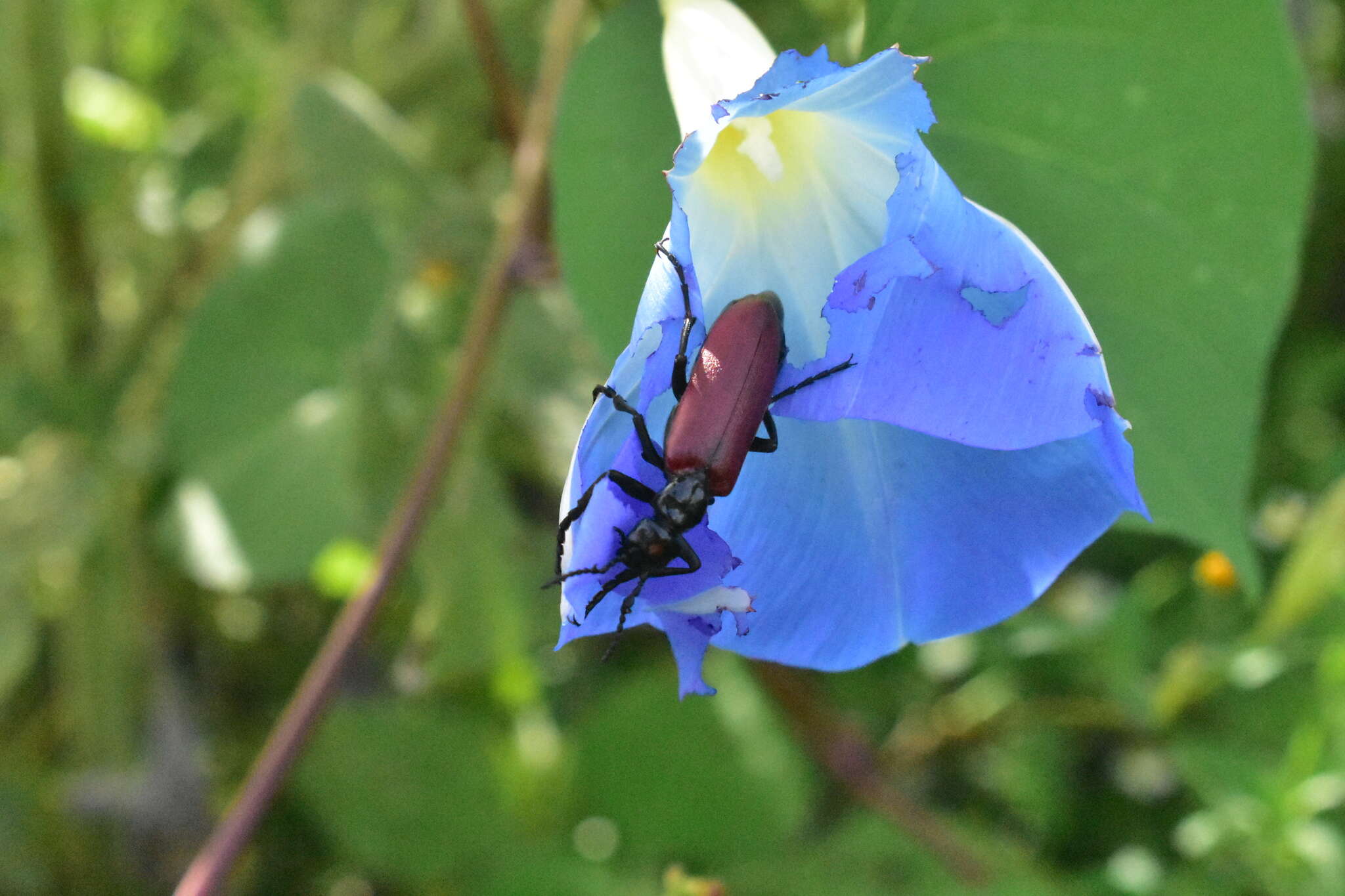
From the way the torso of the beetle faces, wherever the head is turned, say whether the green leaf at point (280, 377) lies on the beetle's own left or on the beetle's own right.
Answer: on the beetle's own right

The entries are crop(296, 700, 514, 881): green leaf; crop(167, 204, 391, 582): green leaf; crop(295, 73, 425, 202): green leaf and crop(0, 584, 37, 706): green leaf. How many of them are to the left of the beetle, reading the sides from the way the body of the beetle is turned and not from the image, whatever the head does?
0

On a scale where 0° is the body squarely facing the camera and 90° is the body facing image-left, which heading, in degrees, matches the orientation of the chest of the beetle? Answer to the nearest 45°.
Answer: approximately 45°

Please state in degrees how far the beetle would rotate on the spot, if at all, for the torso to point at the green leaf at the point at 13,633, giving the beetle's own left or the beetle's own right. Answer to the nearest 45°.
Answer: approximately 90° to the beetle's own right

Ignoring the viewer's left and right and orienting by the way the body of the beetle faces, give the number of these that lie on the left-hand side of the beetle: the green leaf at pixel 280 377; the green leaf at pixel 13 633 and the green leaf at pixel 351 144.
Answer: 0

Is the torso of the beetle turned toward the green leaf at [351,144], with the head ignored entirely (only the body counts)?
no
